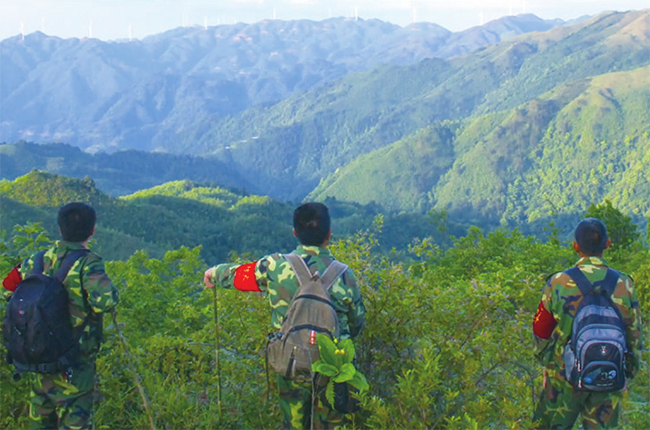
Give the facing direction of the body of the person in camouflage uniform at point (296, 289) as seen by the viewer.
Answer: away from the camera

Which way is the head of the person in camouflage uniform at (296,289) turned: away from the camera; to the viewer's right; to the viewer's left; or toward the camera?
away from the camera

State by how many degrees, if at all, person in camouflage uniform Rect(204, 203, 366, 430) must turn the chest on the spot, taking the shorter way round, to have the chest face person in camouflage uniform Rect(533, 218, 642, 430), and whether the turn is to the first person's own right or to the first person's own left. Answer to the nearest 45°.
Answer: approximately 90° to the first person's own right

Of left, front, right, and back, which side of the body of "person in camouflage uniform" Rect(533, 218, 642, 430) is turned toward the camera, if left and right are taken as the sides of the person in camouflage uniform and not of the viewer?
back

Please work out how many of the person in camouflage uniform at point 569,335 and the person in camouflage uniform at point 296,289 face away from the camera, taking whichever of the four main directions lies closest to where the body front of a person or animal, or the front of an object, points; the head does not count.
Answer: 2

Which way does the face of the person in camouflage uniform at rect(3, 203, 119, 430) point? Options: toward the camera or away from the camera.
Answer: away from the camera

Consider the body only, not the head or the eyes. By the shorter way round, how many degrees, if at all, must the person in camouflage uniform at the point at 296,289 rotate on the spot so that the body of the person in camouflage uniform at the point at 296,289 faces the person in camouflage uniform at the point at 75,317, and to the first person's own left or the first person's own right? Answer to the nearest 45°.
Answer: approximately 90° to the first person's own left

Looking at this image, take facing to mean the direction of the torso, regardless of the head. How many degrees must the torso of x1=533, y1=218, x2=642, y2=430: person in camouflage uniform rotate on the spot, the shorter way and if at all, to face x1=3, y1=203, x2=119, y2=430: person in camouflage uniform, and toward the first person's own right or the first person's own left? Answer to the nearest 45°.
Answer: approximately 90° to the first person's own left

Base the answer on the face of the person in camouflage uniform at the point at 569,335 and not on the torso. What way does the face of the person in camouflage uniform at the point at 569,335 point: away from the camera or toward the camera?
away from the camera

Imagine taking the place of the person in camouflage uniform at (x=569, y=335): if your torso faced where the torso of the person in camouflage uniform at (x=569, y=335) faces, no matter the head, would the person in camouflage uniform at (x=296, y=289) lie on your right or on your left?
on your left
